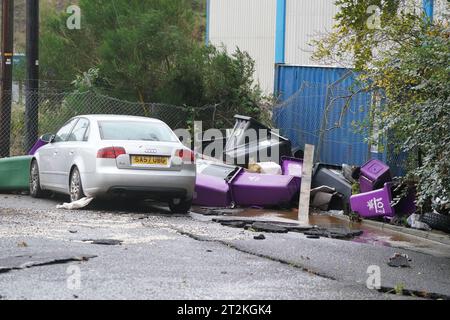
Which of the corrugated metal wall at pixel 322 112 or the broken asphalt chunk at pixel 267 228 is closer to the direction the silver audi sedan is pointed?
the corrugated metal wall

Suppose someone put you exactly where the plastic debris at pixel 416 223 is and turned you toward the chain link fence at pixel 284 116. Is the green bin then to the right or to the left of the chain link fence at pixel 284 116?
left

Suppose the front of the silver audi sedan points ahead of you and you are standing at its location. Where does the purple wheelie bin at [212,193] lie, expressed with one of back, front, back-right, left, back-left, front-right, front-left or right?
right

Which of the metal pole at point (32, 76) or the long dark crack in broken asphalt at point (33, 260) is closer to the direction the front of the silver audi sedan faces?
the metal pole

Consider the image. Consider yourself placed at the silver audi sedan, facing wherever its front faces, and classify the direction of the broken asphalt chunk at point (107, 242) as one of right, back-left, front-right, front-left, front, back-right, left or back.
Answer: back-left

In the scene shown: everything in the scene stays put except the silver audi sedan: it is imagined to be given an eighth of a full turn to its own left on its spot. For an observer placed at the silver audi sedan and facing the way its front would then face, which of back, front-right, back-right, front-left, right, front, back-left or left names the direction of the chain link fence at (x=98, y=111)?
right

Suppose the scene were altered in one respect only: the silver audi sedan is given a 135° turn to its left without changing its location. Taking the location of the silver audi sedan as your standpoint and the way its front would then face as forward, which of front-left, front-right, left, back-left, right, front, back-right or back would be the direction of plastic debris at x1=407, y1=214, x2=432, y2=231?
left

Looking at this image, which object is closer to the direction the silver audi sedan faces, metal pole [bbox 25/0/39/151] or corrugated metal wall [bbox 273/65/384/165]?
the metal pole

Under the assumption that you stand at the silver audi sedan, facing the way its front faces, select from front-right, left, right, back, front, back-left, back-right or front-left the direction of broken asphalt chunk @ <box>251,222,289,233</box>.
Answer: back

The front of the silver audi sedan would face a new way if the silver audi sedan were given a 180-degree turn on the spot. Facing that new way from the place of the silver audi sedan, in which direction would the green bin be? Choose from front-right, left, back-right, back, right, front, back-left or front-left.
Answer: back

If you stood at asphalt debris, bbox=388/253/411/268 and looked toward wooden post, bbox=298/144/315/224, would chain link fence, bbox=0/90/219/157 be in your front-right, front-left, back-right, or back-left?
front-left

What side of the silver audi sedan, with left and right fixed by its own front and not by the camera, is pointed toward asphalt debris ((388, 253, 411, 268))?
back

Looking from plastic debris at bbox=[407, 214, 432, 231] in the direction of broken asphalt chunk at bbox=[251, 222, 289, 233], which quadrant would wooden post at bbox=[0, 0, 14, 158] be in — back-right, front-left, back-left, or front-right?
front-right

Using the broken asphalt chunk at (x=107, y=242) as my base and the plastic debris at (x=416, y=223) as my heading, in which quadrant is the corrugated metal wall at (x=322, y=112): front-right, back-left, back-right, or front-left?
front-left

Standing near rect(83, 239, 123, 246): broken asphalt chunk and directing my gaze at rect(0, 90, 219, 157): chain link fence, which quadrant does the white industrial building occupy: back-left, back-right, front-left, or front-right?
front-right

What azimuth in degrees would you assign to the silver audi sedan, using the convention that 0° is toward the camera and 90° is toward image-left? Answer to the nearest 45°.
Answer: approximately 135°

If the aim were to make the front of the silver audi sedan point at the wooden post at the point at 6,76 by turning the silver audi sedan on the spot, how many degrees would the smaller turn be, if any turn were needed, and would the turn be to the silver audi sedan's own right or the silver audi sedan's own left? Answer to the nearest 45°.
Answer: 0° — it already faces it

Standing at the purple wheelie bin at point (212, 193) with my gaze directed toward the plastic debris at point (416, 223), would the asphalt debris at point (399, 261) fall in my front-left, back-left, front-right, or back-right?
front-right
